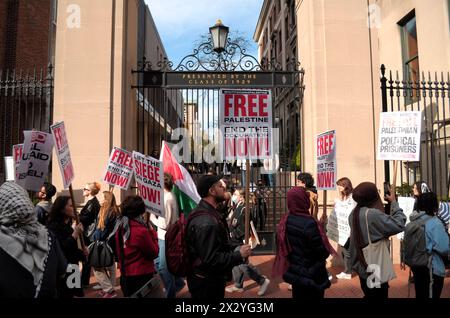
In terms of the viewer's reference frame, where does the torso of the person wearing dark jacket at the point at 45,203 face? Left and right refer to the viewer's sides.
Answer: facing to the left of the viewer

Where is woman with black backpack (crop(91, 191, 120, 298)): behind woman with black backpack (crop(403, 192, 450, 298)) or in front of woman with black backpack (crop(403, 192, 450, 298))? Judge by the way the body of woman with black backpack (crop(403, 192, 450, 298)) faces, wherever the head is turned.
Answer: behind

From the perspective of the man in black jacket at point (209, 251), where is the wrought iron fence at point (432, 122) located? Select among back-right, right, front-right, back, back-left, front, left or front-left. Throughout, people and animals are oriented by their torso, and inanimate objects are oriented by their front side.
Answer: front-left

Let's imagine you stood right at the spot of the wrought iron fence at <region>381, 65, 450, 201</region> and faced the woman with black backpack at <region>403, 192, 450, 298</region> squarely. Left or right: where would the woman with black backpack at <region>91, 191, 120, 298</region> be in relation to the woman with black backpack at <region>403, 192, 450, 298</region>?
right

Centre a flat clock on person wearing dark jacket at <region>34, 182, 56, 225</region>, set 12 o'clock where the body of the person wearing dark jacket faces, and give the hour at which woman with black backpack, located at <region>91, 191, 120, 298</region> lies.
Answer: The woman with black backpack is roughly at 7 o'clock from the person wearing dark jacket.

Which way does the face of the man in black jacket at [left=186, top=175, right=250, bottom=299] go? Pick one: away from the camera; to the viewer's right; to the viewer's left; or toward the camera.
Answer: to the viewer's right

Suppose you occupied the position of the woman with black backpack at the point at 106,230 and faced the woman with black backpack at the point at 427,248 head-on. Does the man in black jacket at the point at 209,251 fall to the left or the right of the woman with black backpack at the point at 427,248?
right

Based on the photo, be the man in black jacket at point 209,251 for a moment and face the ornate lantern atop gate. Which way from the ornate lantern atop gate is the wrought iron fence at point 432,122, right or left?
right

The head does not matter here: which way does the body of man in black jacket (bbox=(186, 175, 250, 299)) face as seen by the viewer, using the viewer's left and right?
facing to the right of the viewer
